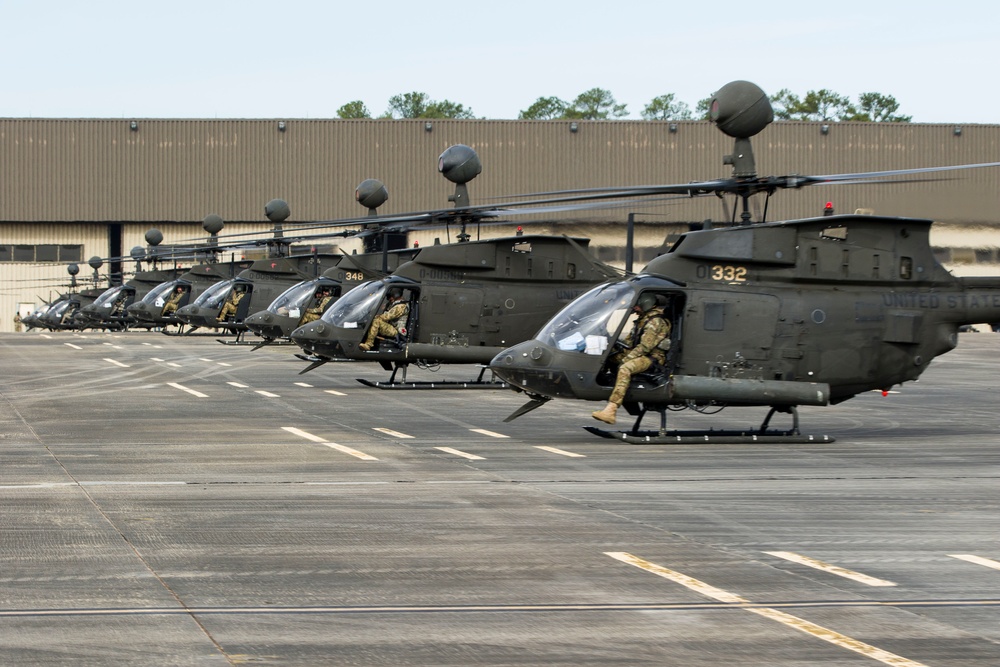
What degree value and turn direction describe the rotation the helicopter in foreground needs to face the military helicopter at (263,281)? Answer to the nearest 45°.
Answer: approximately 45° to its right

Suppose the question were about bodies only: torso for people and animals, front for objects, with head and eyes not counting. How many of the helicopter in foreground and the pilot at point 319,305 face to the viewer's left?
2

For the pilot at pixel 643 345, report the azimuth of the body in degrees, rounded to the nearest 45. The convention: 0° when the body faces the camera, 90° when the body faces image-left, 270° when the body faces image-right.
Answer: approximately 90°

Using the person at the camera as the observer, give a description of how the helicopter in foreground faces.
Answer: facing to the left of the viewer

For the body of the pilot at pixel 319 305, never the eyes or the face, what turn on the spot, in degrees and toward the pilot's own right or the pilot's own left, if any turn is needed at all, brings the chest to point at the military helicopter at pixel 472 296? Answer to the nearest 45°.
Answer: approximately 90° to the pilot's own left

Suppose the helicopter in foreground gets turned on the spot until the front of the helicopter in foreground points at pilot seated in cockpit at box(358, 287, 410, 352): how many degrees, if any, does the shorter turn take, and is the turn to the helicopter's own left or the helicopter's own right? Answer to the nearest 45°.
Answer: approximately 45° to the helicopter's own right

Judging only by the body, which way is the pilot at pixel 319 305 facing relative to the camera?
to the viewer's left

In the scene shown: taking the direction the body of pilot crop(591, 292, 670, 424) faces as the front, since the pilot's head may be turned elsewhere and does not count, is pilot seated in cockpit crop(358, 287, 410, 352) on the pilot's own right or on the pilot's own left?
on the pilot's own right
